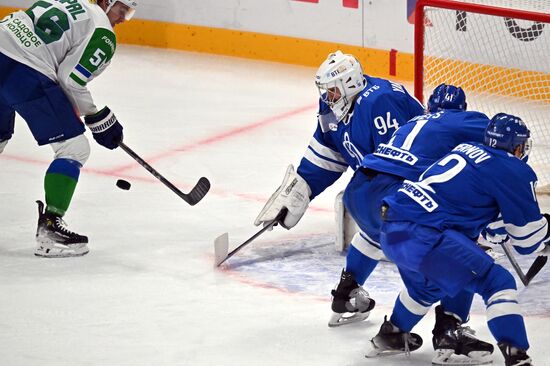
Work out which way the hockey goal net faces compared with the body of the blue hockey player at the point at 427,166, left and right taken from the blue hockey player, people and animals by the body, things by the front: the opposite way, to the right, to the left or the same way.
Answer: the opposite way

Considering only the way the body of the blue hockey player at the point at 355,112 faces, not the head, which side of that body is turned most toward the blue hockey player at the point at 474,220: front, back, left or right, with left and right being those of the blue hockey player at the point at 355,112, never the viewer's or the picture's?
left

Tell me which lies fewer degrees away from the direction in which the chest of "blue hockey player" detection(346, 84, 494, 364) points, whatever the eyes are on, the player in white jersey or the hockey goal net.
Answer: the hockey goal net

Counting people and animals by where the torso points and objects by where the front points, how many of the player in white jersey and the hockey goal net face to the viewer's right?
1

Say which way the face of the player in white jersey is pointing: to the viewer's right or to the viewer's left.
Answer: to the viewer's right

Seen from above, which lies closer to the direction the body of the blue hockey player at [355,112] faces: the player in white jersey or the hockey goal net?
the player in white jersey

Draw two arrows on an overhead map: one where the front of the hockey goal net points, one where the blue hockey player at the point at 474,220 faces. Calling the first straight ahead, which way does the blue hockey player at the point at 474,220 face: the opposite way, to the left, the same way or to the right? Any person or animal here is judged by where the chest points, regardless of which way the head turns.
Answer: the opposite way

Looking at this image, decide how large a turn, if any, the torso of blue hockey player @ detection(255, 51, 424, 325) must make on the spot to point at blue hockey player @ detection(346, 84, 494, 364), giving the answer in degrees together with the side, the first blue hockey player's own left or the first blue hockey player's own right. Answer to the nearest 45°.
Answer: approximately 90° to the first blue hockey player's own left

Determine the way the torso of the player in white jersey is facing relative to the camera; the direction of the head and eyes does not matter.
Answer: to the viewer's right

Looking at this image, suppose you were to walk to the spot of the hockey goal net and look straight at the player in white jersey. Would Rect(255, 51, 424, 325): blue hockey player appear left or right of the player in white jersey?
left

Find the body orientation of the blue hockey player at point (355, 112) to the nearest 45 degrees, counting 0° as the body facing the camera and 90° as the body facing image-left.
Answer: approximately 45°

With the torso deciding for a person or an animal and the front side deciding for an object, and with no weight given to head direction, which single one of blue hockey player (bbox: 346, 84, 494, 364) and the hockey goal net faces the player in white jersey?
the hockey goal net
